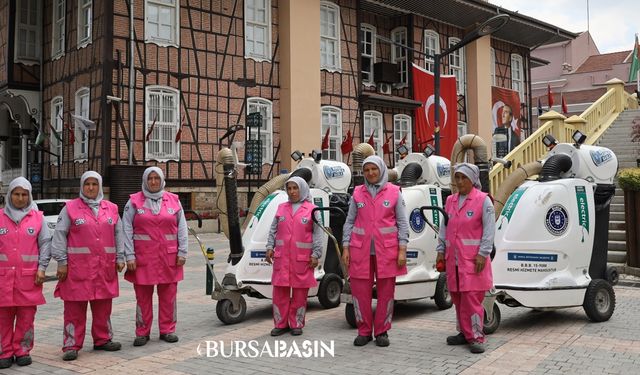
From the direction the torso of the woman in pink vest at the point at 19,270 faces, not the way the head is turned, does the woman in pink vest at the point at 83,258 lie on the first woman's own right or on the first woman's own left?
on the first woman's own left

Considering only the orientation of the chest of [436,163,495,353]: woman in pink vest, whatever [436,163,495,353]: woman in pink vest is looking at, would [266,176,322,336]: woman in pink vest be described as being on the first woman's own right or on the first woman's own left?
on the first woman's own right

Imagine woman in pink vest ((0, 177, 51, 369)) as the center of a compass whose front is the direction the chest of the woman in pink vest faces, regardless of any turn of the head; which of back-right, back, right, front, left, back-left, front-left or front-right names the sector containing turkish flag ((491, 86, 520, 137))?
back-left

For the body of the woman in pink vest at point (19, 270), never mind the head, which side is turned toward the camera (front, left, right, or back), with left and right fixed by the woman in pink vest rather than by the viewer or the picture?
front

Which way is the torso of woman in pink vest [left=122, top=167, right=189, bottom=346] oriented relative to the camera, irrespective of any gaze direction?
toward the camera

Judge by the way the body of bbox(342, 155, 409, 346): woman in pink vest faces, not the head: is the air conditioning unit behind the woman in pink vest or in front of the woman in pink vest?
behind

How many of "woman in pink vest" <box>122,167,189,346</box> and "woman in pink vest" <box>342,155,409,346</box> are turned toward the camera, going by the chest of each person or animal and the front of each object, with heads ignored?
2

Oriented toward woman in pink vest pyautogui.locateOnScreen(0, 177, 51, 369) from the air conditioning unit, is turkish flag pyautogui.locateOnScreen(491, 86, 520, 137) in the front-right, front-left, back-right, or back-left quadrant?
back-left

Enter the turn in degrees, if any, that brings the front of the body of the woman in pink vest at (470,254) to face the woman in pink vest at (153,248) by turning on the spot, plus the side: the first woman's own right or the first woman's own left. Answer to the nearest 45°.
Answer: approximately 45° to the first woman's own right

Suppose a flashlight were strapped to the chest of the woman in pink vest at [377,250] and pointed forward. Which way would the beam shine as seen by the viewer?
toward the camera

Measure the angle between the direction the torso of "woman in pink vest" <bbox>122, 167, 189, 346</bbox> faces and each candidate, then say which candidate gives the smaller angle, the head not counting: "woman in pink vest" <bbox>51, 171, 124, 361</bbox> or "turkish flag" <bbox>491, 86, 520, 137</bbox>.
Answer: the woman in pink vest

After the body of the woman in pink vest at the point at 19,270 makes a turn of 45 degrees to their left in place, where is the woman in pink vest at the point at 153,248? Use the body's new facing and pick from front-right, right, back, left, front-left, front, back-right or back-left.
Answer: front-left
